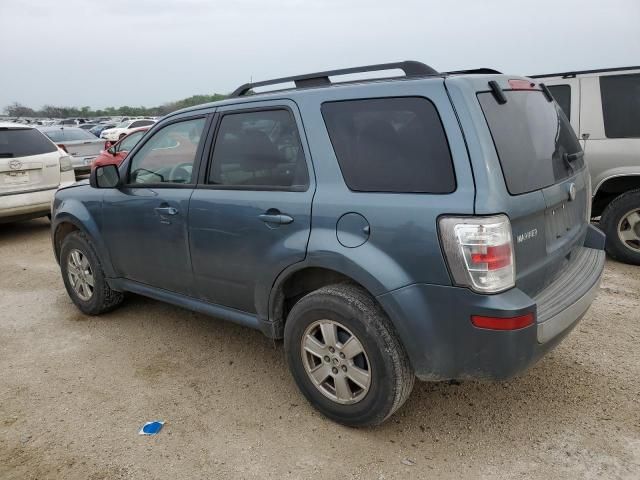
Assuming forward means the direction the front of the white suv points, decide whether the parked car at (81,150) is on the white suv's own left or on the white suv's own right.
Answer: on the white suv's own right

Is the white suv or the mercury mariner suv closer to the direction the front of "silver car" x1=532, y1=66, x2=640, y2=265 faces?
the white suv

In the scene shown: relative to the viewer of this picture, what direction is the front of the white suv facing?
facing away from the viewer and to the left of the viewer

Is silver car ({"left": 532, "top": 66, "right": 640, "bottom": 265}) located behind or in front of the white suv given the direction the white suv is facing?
behind

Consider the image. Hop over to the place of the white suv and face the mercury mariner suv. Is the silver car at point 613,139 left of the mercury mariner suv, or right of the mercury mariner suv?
left

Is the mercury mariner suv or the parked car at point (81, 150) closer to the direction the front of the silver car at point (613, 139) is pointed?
the parked car

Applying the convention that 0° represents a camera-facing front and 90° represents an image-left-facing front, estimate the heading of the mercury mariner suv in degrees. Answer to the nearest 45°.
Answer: approximately 135°

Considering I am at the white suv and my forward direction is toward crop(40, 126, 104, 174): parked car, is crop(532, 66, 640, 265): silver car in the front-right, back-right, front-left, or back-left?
back-right
